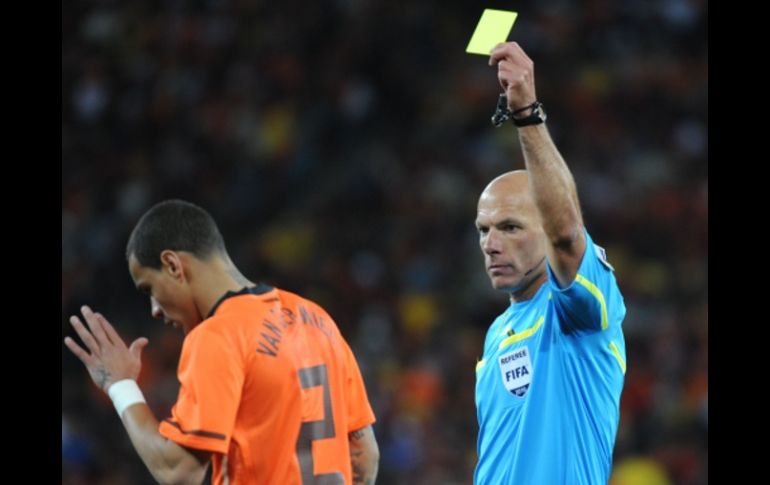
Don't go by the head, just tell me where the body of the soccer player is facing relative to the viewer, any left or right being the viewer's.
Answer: facing away from the viewer and to the left of the viewer

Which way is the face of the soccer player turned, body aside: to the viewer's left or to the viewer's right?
to the viewer's left
